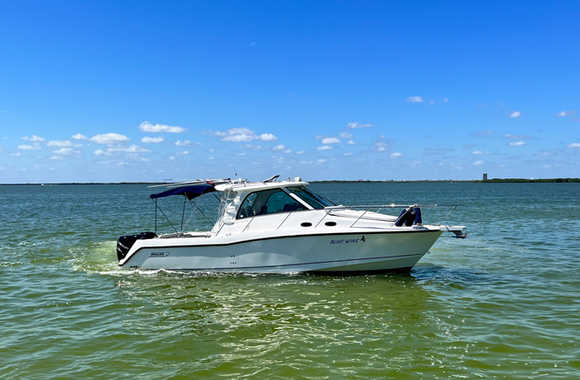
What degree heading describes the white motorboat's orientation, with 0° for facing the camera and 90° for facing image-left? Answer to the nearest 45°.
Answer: approximately 270°
